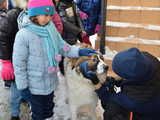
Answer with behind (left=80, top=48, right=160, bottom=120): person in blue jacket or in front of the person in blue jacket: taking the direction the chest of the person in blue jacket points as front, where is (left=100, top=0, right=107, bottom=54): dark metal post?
in front

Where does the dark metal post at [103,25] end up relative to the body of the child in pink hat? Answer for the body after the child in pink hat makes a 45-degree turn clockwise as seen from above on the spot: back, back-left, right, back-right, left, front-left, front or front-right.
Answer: back-left

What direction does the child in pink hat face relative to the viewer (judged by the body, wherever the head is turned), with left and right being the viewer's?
facing the viewer and to the right of the viewer

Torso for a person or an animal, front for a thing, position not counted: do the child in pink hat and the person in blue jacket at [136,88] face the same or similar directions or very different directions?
very different directions

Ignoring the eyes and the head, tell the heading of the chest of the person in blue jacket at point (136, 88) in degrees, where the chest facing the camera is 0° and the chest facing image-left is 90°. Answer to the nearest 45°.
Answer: approximately 135°

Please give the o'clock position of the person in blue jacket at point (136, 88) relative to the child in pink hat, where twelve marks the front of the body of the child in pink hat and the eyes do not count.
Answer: The person in blue jacket is roughly at 12 o'clock from the child in pink hat.

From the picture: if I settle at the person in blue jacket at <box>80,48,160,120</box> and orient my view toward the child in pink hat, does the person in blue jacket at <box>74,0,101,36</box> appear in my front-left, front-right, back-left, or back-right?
front-right

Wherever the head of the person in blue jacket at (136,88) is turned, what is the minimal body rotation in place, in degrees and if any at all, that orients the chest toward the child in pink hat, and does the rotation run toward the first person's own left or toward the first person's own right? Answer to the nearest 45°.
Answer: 0° — they already face them
